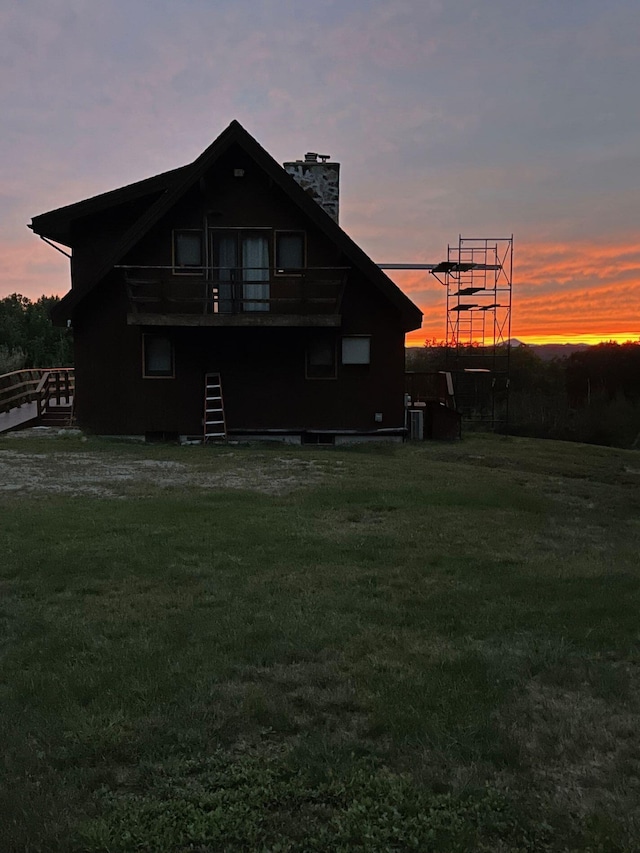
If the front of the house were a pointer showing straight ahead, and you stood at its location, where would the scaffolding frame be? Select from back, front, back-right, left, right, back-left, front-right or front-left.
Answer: back-left

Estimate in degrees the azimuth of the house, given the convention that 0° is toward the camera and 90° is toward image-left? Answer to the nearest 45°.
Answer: approximately 0°

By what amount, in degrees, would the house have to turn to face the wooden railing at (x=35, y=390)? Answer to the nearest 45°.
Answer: approximately 135° to its right
